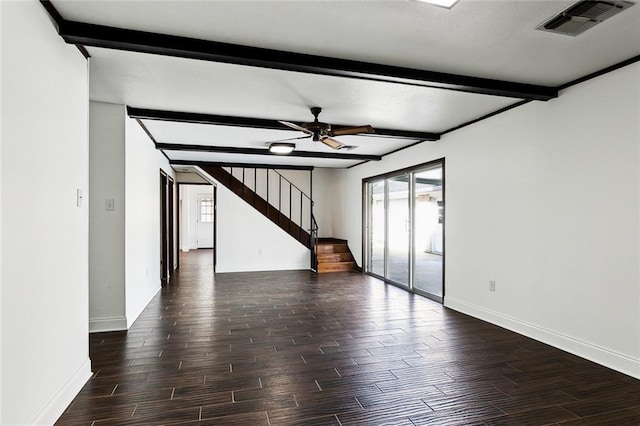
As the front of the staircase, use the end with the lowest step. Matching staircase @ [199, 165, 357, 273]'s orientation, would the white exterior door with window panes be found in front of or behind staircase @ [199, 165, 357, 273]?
behind

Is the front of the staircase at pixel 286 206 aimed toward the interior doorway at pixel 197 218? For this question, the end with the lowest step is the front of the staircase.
no

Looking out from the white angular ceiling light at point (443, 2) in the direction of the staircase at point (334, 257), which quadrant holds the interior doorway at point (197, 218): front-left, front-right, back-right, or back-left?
front-left

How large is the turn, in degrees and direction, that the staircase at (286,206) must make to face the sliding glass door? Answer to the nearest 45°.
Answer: approximately 45° to its left

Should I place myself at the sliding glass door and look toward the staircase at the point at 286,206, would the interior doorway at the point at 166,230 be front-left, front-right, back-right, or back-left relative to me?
front-left

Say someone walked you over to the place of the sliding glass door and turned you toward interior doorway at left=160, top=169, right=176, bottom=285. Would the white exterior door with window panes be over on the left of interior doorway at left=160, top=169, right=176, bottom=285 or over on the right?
right

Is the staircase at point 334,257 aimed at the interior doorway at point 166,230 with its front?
no

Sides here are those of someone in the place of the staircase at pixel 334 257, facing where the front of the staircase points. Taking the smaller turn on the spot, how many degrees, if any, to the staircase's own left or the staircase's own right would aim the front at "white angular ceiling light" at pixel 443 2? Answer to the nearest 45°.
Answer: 0° — it already faces it

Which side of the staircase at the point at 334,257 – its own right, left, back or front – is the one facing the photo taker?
front
